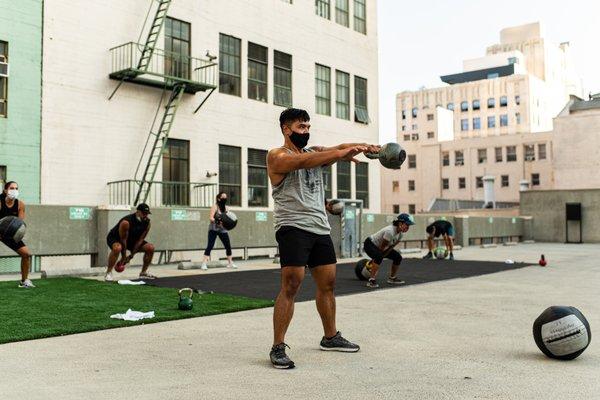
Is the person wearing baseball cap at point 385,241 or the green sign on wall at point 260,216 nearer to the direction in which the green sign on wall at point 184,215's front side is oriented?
the person wearing baseball cap

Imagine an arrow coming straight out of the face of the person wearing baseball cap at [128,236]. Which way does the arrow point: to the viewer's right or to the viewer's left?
to the viewer's right

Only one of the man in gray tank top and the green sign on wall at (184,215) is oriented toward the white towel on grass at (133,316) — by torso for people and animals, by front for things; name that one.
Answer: the green sign on wall

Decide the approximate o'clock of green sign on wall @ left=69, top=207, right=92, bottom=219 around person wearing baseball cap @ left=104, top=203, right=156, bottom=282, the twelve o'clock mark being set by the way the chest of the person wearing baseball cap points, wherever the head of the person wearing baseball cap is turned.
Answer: The green sign on wall is roughly at 7 o'clock from the person wearing baseball cap.

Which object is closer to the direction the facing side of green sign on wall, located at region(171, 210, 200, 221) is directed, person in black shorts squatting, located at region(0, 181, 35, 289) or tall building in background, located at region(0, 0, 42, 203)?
the person in black shorts squatting

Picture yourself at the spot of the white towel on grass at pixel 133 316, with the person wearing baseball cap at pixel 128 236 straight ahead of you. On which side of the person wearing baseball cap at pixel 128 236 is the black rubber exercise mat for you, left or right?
right

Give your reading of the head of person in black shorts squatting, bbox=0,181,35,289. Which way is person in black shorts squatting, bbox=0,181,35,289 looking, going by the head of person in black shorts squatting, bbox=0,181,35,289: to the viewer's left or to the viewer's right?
to the viewer's right

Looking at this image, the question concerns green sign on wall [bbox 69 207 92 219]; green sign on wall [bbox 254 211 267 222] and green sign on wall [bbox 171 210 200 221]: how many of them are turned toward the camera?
3

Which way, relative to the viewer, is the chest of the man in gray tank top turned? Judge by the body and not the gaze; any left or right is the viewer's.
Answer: facing the viewer and to the right of the viewer

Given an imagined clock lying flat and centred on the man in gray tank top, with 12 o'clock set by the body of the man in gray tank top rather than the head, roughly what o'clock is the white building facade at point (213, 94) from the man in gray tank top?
The white building facade is roughly at 7 o'clock from the man in gray tank top.

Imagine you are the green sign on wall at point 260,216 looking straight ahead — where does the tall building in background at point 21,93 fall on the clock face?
The tall building in background is roughly at 4 o'clock from the green sign on wall.

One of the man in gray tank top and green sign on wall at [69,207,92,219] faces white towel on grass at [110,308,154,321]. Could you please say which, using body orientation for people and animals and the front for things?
the green sign on wall
